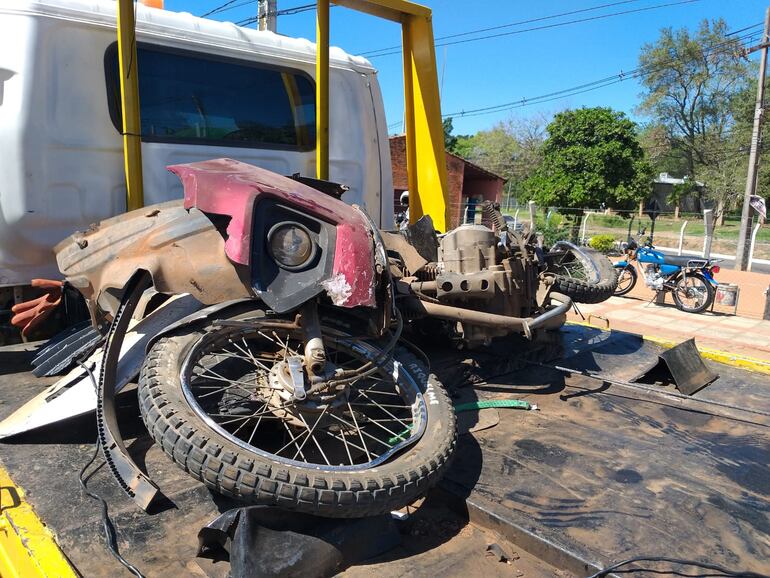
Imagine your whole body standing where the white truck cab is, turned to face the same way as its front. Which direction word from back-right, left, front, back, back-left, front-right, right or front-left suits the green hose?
back

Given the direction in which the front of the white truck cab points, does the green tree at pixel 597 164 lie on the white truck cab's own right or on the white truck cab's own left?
on the white truck cab's own right

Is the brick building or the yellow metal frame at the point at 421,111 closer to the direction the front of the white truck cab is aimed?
the brick building

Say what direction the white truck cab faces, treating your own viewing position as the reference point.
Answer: facing away from the viewer and to the left of the viewer

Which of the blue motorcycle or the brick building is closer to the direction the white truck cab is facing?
the brick building

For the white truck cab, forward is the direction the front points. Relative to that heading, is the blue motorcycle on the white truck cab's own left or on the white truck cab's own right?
on the white truck cab's own right

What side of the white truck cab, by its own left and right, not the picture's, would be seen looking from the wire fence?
right

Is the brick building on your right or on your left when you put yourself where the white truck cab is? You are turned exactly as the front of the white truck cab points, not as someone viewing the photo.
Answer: on your right

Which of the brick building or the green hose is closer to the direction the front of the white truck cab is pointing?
the brick building

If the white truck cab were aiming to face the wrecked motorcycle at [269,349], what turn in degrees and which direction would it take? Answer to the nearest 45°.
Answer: approximately 135° to its left
